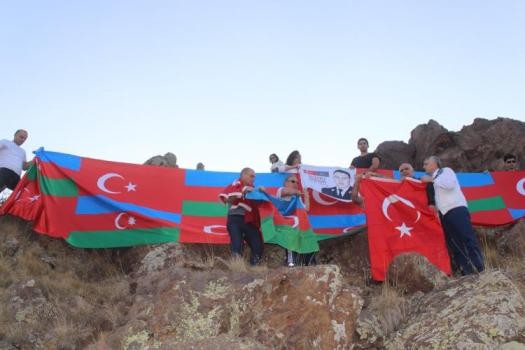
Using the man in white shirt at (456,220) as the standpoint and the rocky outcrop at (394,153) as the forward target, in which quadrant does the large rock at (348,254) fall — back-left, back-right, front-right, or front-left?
front-left

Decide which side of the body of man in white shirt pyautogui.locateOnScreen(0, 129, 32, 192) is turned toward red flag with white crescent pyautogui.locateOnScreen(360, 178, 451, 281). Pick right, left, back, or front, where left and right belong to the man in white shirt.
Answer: front

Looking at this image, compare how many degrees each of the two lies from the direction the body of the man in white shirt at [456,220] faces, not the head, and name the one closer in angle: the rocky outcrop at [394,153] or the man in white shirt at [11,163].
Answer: the man in white shirt

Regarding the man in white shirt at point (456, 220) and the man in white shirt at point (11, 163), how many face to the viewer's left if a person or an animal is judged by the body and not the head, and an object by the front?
1

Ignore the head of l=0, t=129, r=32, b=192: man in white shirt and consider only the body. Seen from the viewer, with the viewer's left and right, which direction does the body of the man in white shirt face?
facing the viewer and to the right of the viewer

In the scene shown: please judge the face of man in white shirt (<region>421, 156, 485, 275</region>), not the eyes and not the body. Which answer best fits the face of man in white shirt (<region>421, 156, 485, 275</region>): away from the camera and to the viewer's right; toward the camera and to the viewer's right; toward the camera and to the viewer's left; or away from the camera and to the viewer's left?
toward the camera and to the viewer's left

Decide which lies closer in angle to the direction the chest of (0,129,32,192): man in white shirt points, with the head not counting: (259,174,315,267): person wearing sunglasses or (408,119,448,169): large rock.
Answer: the person wearing sunglasses

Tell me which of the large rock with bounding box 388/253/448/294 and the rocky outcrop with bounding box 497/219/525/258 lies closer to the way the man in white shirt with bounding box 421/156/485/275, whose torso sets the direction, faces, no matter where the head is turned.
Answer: the large rock

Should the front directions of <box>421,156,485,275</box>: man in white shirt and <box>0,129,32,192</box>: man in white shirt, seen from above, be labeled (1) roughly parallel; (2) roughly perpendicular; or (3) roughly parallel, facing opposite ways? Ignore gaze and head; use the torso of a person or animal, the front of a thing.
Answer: roughly parallel, facing opposite ways

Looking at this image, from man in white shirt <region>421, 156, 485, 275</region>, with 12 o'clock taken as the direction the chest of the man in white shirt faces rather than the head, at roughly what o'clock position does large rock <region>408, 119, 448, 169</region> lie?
The large rock is roughly at 3 o'clock from the man in white shirt.

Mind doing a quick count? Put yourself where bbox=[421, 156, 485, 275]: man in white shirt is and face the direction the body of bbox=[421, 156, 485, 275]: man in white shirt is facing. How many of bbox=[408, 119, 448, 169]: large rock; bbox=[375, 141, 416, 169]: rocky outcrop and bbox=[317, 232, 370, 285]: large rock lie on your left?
0

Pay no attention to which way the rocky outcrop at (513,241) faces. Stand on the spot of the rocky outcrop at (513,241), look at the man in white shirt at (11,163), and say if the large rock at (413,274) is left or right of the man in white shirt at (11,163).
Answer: left

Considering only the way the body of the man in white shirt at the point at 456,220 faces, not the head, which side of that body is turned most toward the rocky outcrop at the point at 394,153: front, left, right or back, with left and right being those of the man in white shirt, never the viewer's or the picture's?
right

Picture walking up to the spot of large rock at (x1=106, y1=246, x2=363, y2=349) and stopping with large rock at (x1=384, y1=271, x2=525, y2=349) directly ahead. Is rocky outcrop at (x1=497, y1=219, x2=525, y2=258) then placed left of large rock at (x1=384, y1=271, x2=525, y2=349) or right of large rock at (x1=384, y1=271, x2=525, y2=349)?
left

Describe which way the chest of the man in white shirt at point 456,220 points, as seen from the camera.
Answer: to the viewer's left
